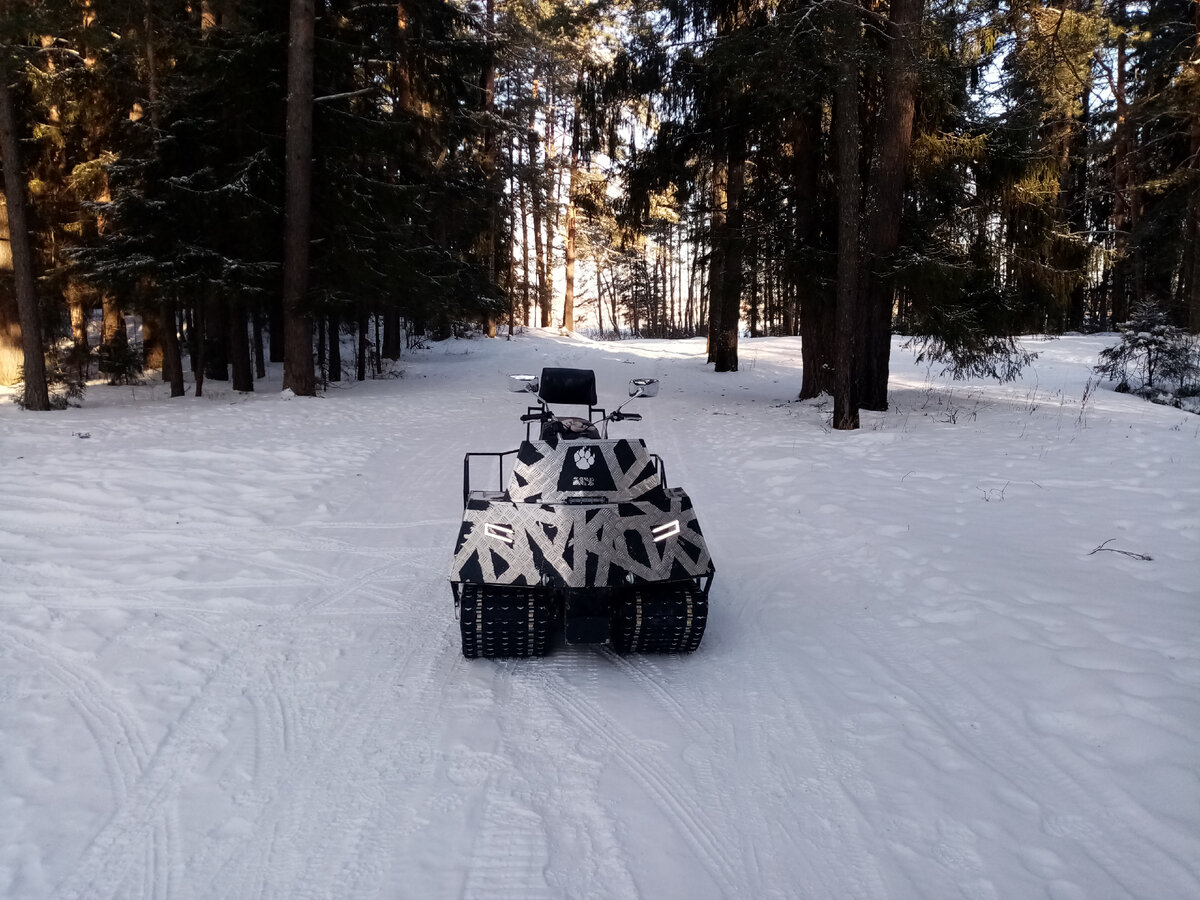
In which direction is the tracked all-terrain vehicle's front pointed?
toward the camera

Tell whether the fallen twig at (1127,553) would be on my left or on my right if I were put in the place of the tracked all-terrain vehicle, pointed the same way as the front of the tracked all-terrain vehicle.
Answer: on my left

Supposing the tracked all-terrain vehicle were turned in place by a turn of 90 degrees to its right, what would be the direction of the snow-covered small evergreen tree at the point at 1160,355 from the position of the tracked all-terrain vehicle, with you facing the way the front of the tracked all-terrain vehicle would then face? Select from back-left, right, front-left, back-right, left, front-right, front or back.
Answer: back-right
